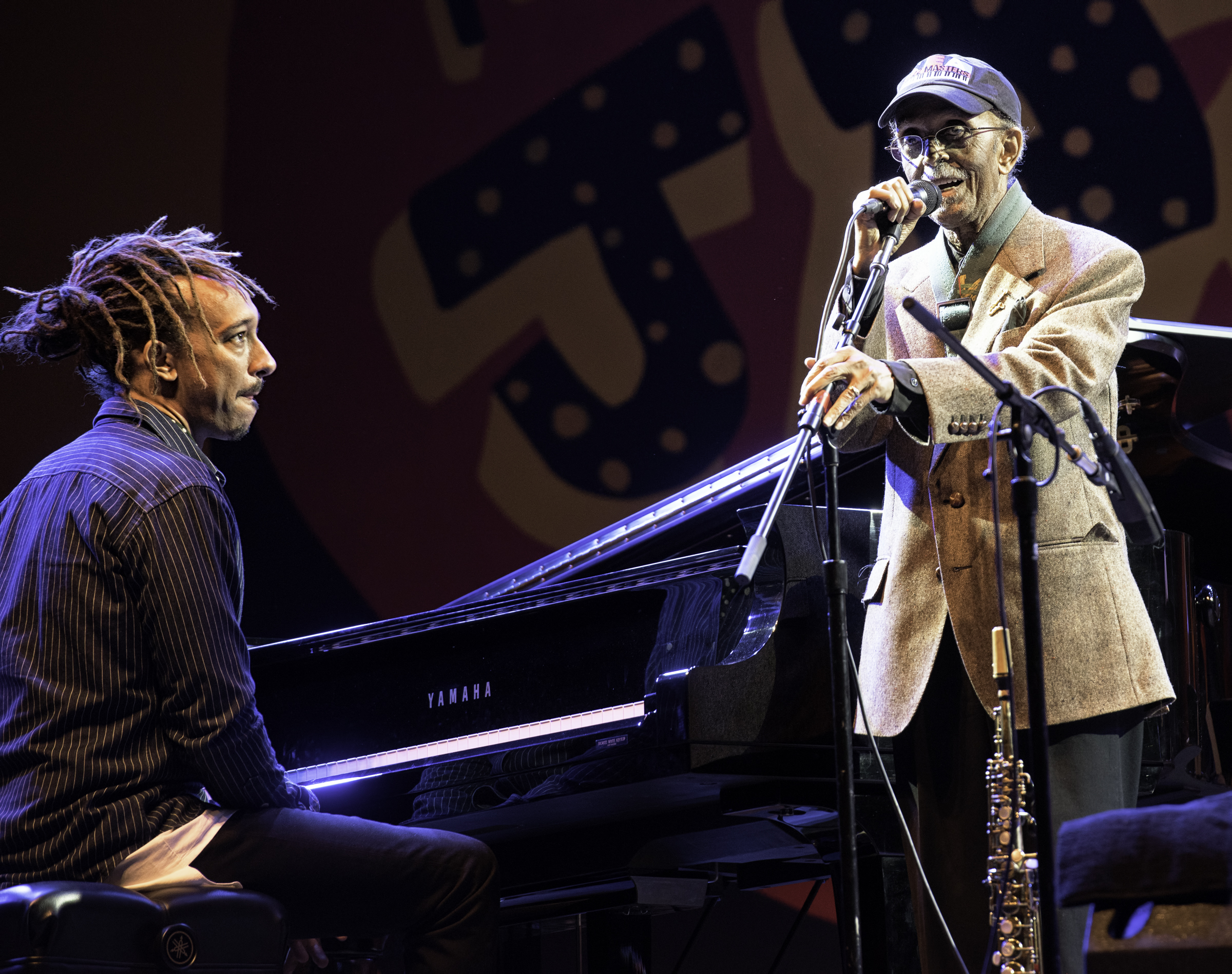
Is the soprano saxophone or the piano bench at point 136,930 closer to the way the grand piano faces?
the piano bench

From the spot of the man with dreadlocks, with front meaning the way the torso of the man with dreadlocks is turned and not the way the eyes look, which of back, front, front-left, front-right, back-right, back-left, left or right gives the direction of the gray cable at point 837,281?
front

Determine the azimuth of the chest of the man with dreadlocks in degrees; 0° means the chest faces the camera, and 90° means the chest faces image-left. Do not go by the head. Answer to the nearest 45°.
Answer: approximately 270°

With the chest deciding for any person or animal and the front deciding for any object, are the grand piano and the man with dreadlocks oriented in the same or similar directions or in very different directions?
very different directions

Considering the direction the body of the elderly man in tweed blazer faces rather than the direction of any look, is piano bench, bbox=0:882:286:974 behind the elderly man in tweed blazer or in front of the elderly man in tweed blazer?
in front

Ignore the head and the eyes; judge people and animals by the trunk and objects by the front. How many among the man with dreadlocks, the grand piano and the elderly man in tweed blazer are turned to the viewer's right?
1

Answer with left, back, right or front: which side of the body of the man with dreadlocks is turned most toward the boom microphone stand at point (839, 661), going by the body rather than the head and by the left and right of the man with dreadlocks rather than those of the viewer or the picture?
front

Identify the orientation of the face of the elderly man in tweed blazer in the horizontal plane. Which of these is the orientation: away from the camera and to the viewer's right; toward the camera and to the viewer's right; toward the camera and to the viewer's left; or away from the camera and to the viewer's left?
toward the camera and to the viewer's left

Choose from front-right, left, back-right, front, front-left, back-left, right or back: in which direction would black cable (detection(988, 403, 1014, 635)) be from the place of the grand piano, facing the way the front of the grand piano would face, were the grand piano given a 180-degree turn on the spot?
right

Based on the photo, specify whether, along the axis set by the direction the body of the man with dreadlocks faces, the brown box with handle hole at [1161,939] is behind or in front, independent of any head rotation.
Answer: in front

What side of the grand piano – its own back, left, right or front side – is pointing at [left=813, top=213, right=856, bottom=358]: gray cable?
left

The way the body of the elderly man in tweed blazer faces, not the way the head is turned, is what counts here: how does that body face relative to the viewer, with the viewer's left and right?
facing the viewer and to the left of the viewer

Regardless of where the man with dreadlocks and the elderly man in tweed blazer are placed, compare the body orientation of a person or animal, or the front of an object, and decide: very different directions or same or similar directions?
very different directions
